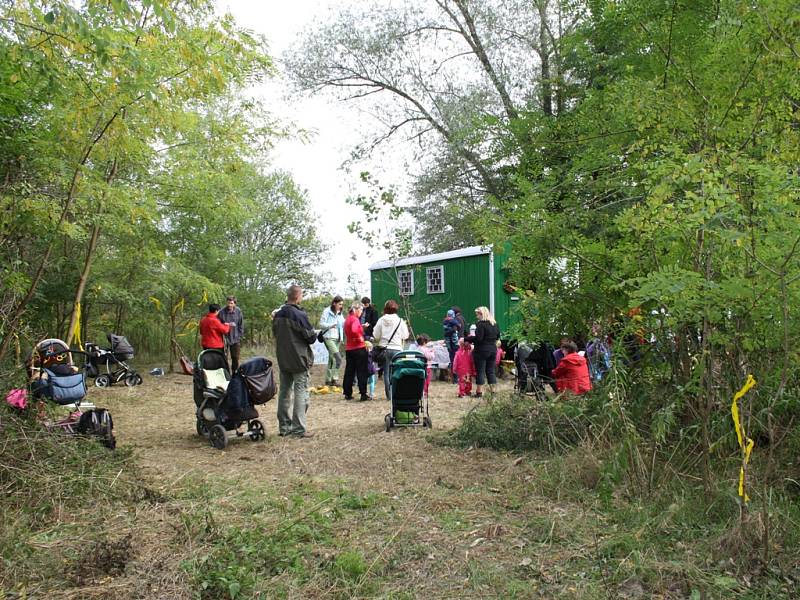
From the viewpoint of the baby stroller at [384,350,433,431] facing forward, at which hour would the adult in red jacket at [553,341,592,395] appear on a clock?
The adult in red jacket is roughly at 1 o'clock from the baby stroller.

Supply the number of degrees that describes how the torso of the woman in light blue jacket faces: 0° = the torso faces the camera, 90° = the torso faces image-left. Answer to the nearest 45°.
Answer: approximately 315°

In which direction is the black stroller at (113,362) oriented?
to the viewer's right

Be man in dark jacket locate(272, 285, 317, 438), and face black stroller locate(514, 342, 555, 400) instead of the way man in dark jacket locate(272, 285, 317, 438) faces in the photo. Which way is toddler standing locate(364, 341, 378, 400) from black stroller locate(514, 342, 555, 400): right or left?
left

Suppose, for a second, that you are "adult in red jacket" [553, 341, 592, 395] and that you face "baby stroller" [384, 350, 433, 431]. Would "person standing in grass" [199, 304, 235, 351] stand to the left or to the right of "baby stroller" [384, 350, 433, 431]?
right

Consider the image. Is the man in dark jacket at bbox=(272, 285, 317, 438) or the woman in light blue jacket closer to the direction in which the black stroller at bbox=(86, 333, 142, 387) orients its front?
the woman in light blue jacket

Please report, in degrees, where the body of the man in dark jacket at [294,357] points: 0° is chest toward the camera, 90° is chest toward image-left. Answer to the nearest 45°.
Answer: approximately 225°

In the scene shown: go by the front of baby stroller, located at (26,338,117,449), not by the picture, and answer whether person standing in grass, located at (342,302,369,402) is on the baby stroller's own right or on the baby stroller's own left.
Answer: on the baby stroller's own left

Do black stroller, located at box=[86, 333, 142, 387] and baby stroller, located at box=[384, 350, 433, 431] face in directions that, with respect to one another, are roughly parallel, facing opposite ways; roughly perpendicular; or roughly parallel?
roughly perpendicular

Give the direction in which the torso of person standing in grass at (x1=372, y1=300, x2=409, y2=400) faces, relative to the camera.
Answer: away from the camera

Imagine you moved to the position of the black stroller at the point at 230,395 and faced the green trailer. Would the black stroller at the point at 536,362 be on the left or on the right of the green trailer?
right
